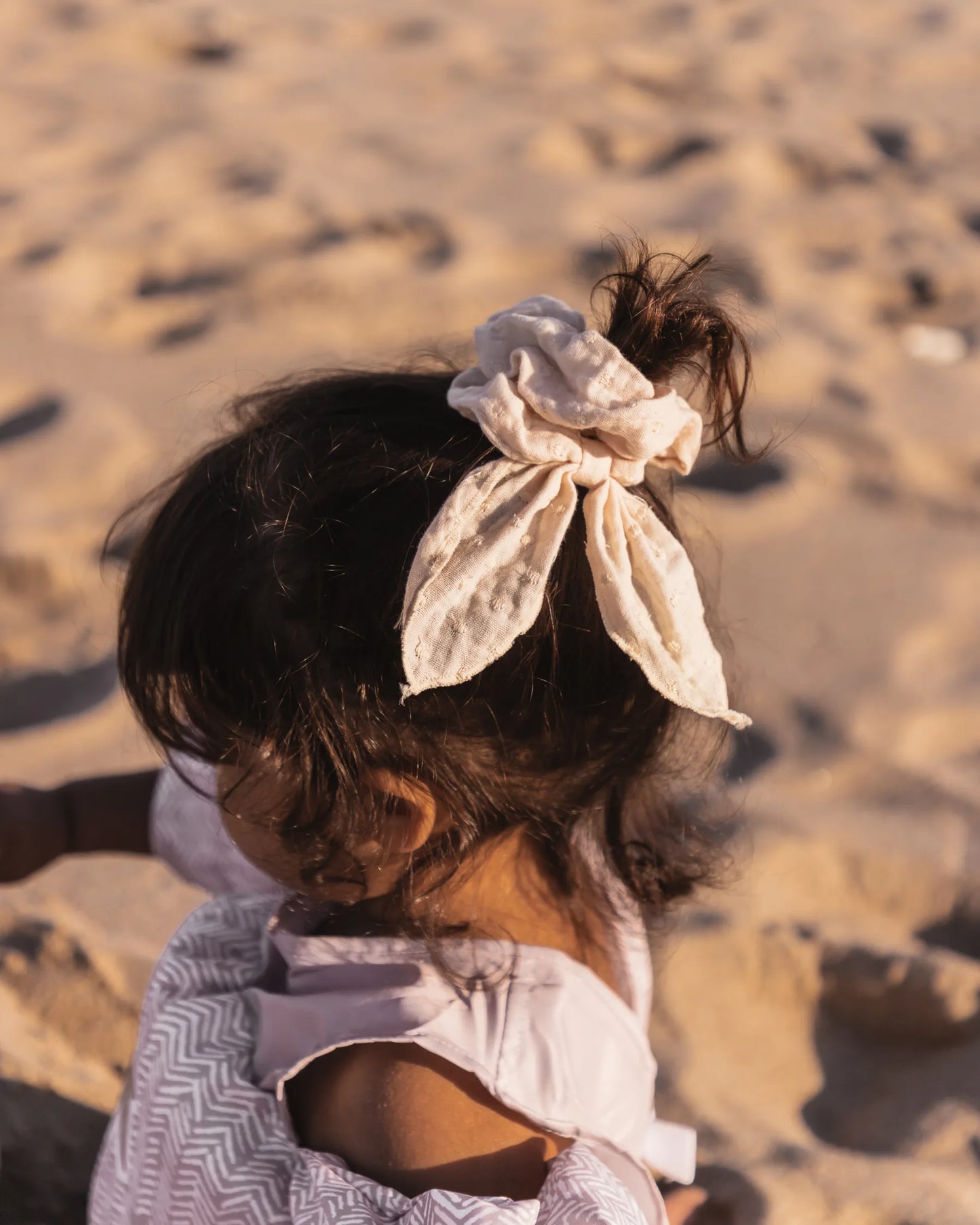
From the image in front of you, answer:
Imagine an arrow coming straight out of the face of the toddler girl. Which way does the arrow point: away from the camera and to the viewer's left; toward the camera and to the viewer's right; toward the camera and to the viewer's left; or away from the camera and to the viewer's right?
away from the camera and to the viewer's left

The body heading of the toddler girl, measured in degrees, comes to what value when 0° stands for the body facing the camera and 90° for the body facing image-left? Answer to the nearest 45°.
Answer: approximately 90°
